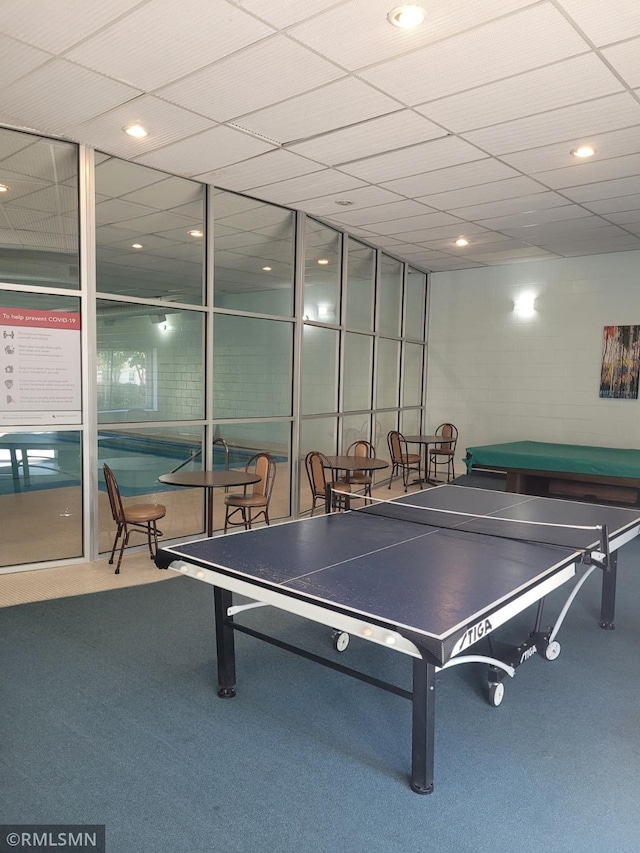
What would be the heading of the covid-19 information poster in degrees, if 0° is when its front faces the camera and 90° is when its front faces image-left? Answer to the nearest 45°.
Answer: approximately 315°

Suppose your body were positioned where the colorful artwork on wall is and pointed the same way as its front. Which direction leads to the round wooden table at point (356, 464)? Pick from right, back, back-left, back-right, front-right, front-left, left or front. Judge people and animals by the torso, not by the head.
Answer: front-right

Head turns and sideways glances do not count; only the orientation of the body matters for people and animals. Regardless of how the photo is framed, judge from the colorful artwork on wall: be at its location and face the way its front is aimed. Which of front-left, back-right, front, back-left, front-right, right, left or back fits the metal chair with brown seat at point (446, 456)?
right

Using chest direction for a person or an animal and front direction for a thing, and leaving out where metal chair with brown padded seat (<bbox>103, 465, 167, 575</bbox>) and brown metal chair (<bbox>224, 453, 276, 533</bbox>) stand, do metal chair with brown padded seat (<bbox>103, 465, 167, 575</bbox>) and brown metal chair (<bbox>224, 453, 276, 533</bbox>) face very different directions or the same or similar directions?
very different directions

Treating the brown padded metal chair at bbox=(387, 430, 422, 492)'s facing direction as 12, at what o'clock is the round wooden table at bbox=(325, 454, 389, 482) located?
The round wooden table is roughly at 5 o'clock from the brown padded metal chair.

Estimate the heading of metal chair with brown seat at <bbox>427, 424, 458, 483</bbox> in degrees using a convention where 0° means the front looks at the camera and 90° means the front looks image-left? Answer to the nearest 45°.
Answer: approximately 45°

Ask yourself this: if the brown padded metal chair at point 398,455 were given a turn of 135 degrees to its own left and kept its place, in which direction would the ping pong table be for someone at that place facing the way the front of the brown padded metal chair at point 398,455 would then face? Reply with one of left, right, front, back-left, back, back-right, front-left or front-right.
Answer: left

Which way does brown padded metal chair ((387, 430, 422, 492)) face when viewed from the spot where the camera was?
facing away from the viewer and to the right of the viewer

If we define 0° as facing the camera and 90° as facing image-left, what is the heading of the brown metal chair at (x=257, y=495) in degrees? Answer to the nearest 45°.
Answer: approximately 45°

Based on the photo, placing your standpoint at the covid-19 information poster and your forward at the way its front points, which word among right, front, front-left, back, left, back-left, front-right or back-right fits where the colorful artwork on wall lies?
front-left
